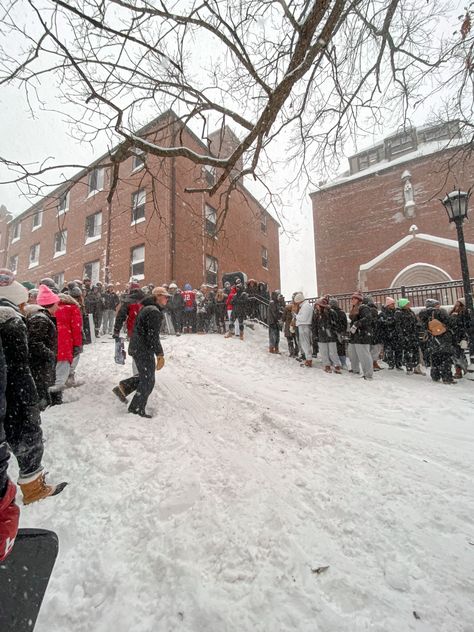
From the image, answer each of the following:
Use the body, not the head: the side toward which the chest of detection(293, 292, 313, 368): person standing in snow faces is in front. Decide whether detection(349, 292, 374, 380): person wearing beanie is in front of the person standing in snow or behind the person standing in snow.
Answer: behind

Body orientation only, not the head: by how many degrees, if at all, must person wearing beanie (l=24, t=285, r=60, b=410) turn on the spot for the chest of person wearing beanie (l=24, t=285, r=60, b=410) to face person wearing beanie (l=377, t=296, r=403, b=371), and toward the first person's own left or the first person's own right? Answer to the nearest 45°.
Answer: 0° — they already face them

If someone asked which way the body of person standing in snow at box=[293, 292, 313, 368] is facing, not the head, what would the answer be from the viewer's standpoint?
to the viewer's left

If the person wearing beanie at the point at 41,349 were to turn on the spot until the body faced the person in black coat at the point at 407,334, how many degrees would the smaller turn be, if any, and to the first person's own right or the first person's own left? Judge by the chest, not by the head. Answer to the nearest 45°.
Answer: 0° — they already face them

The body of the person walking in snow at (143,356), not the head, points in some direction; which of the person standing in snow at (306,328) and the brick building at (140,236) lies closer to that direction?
the person standing in snow

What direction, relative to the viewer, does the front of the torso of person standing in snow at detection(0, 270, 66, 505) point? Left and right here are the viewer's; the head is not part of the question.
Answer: facing to the right of the viewer

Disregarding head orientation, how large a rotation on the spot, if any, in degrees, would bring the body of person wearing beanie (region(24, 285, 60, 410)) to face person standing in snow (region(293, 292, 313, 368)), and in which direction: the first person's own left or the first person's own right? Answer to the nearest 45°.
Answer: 0° — they already face them

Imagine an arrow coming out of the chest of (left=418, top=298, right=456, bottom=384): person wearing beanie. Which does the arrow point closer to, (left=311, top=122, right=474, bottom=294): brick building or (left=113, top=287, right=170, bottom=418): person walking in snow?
the brick building
